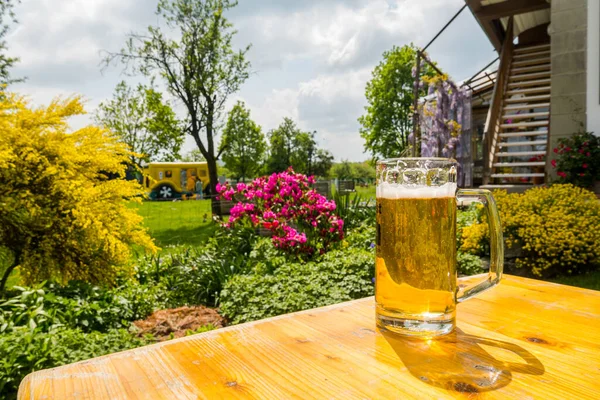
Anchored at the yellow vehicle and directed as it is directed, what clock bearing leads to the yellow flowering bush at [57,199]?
The yellow flowering bush is roughly at 9 o'clock from the yellow vehicle.

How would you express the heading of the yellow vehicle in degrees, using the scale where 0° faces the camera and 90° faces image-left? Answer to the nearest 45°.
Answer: approximately 90°

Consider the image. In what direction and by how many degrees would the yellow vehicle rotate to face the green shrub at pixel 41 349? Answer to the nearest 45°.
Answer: approximately 90° to its left

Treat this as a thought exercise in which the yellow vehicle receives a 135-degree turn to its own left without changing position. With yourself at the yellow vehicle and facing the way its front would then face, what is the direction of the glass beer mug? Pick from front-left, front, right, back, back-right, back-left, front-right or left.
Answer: front-right

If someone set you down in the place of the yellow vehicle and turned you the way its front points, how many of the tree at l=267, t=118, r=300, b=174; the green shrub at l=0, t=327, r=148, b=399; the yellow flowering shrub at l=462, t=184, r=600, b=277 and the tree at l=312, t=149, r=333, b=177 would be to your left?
2

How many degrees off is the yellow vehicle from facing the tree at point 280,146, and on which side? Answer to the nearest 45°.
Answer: approximately 135° to its right

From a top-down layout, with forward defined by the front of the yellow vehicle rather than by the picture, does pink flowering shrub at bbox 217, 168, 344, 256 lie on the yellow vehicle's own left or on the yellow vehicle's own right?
on the yellow vehicle's own left

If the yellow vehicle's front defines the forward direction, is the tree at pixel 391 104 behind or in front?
behind

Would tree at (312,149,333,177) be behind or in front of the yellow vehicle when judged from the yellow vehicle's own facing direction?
behind

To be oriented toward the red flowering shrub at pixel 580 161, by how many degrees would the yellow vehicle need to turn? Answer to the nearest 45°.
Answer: approximately 90° to its left

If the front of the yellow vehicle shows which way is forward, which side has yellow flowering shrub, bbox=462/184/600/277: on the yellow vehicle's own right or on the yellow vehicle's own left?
on the yellow vehicle's own left

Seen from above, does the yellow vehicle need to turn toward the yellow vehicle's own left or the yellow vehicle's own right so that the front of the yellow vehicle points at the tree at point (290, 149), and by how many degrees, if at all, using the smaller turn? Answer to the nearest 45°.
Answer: approximately 135° to the yellow vehicle's own right

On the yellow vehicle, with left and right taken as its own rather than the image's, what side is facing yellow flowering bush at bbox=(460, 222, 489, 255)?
left

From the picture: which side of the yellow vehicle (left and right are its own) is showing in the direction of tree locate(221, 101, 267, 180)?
back
